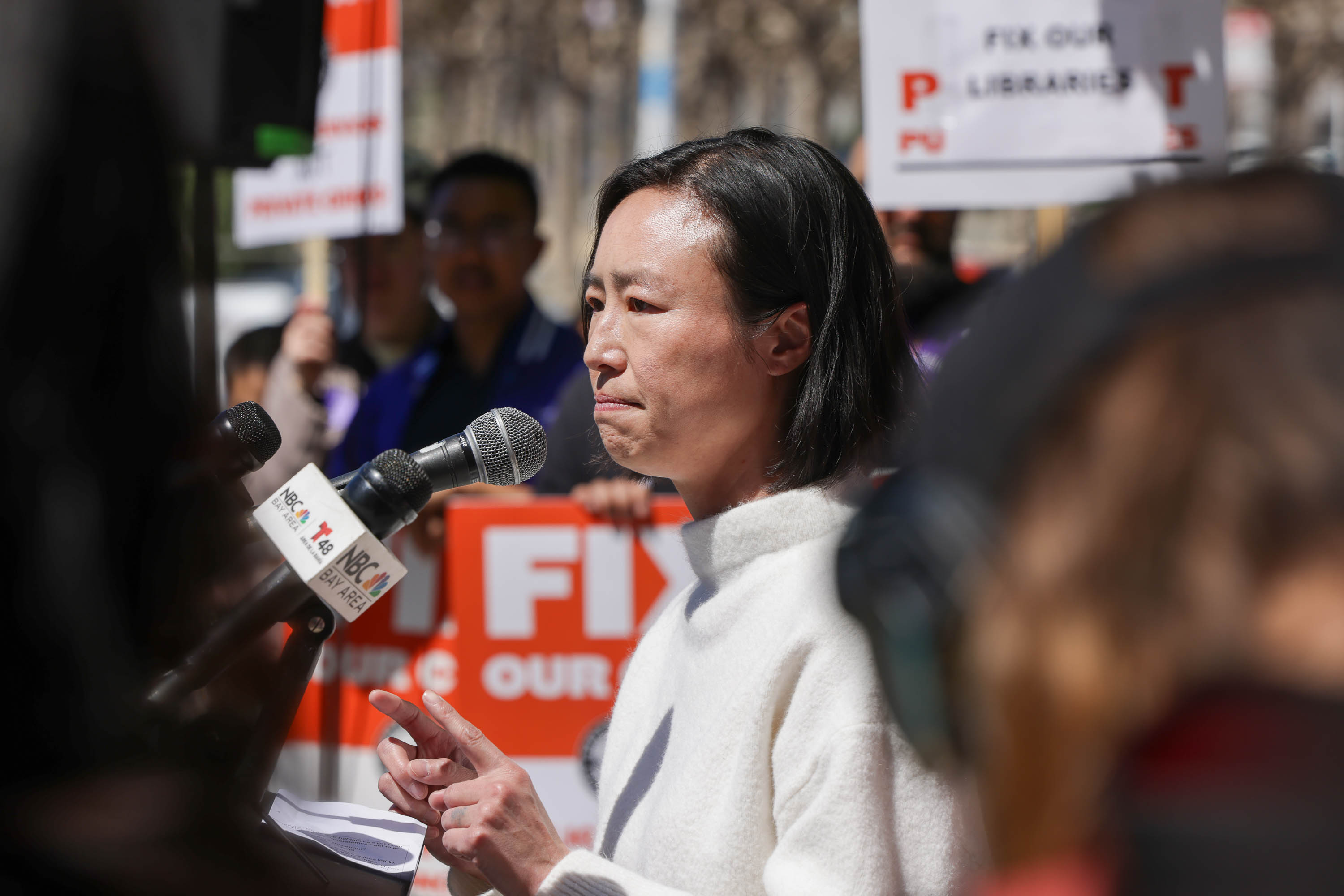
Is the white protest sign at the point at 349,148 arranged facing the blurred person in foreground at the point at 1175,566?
yes

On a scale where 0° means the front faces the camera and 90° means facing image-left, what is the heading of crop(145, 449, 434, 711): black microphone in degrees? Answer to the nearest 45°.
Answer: approximately 270°

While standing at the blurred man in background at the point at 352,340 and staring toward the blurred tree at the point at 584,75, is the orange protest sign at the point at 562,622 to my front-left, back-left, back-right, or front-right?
back-right

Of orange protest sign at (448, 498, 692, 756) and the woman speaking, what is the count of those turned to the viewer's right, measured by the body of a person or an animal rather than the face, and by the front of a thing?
0

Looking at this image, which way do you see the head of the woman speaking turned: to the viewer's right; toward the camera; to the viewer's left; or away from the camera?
to the viewer's left

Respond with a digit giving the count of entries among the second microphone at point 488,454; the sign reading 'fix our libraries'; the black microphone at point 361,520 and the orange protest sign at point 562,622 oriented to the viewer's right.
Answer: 2

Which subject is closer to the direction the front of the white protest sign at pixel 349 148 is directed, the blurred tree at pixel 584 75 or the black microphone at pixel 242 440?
the black microphone

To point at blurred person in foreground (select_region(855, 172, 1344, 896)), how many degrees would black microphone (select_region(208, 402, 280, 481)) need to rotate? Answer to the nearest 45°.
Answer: approximately 90° to its right

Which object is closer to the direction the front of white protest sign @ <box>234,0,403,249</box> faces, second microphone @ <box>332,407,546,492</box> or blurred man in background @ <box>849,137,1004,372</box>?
the second microphone

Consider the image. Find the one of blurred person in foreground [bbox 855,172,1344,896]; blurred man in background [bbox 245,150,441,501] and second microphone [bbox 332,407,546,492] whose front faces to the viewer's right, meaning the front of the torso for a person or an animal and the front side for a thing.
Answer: the second microphone

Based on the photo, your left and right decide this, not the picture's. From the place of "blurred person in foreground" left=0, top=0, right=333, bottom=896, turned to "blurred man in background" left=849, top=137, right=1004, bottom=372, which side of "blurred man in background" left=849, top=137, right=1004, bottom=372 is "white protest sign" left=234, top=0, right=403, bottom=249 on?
left

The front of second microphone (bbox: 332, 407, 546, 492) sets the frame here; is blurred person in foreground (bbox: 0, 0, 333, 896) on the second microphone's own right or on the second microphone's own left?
on the second microphone's own right

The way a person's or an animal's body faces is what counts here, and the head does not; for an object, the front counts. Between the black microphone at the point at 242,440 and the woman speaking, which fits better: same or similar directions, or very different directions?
very different directions

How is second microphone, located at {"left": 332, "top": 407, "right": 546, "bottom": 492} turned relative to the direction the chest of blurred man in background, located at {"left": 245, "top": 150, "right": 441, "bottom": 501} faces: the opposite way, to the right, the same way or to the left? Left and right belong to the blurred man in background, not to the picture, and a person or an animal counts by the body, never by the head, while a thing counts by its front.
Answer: to the left

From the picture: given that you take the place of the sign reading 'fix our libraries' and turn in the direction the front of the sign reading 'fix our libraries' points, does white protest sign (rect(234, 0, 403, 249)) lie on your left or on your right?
on your right

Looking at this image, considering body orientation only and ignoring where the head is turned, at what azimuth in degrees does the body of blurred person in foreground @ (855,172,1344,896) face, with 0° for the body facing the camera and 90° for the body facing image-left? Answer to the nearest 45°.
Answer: approximately 135°
